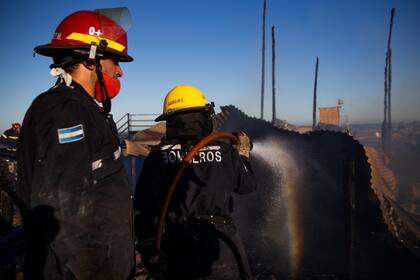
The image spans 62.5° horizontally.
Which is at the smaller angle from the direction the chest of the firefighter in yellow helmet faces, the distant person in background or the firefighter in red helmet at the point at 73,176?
the distant person in background

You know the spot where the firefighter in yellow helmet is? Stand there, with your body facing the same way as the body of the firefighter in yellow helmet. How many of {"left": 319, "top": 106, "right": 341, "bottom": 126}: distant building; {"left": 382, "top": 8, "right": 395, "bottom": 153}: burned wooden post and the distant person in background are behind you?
0

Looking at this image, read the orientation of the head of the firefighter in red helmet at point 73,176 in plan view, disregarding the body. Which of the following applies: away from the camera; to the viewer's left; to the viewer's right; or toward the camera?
to the viewer's right

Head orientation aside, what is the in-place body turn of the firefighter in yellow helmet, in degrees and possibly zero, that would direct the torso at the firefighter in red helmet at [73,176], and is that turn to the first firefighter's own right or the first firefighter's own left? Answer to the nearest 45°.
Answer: approximately 135° to the first firefighter's own left

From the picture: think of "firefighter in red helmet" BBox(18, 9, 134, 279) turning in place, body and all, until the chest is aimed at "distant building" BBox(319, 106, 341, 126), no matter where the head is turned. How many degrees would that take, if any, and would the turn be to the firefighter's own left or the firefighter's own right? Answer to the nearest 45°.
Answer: approximately 45° to the firefighter's own left

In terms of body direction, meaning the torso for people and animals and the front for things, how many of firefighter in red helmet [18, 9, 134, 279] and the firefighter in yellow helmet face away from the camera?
1

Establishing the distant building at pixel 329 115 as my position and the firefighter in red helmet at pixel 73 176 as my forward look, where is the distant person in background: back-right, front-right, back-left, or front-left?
front-right

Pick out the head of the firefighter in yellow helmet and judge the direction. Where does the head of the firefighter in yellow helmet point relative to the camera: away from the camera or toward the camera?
away from the camera

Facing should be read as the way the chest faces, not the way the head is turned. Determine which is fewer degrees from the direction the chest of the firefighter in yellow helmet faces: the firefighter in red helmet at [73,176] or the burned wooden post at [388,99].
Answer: the burned wooden post

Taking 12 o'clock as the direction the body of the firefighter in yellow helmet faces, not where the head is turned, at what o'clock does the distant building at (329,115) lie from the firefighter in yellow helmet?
The distant building is roughly at 1 o'clock from the firefighter in yellow helmet.

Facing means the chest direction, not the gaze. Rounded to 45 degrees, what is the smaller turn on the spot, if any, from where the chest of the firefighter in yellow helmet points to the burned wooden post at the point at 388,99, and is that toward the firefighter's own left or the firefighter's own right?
approximately 45° to the firefighter's own right

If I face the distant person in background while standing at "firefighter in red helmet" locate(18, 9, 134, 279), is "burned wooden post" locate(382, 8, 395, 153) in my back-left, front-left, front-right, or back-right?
front-right

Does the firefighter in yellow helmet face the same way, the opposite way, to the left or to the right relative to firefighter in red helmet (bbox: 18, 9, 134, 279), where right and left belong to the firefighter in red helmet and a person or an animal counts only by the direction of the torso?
to the left

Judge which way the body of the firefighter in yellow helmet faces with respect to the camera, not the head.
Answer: away from the camera

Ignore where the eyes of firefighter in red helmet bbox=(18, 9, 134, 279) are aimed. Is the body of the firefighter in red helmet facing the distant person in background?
no

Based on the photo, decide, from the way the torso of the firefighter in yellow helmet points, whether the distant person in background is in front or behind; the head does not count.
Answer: in front

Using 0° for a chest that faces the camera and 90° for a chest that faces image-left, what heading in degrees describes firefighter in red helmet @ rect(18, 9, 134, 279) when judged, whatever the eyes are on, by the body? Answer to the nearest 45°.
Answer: approximately 270°
